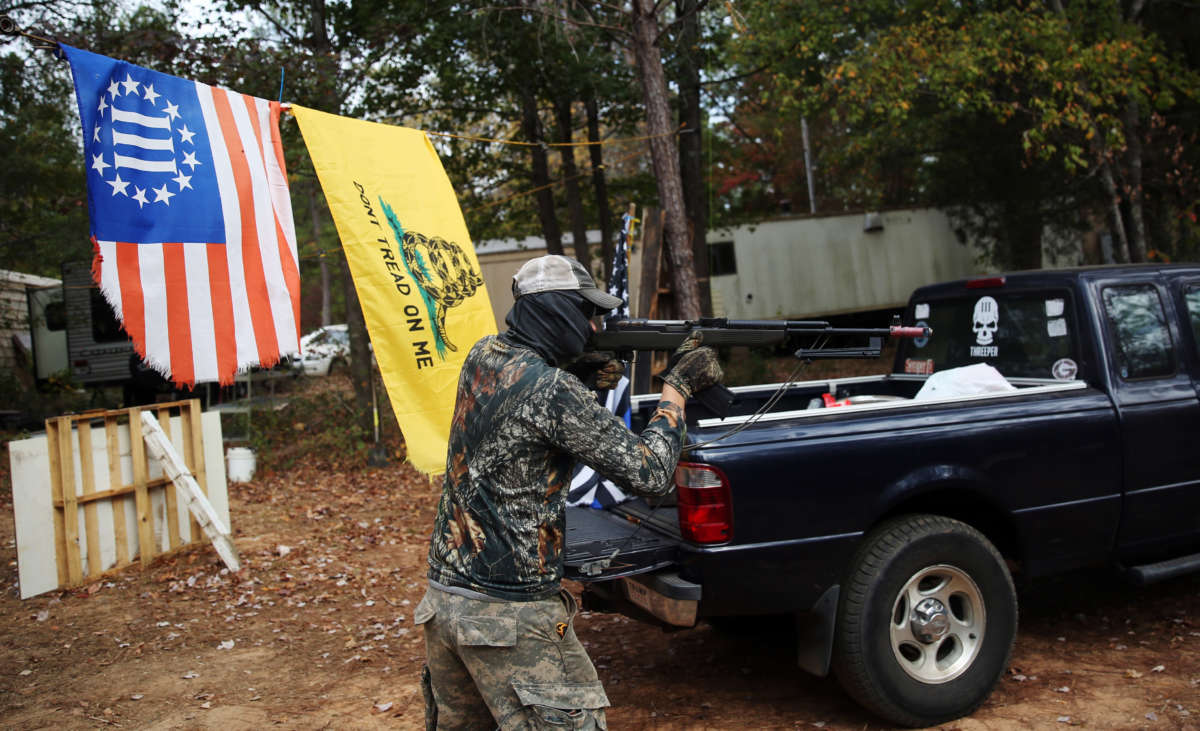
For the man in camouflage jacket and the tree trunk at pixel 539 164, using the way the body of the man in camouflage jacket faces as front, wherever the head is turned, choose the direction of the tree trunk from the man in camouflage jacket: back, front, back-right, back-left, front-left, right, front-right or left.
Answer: front-left

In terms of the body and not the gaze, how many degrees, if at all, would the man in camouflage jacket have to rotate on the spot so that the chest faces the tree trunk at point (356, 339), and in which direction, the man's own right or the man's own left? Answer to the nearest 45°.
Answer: approximately 45° to the man's own left

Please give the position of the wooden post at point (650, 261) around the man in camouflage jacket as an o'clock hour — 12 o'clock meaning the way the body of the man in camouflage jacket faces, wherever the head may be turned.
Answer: The wooden post is roughly at 11 o'clock from the man in camouflage jacket.

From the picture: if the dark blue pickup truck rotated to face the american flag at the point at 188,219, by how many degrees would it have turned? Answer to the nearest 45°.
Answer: approximately 135° to its left

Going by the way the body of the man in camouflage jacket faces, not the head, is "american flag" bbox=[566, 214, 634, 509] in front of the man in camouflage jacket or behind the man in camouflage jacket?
in front

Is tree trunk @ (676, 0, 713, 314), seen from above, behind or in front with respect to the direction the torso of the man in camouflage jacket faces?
in front

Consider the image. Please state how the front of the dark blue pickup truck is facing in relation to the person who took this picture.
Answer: facing away from the viewer and to the right of the viewer

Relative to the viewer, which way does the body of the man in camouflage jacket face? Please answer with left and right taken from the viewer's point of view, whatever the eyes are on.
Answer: facing away from the viewer and to the right of the viewer

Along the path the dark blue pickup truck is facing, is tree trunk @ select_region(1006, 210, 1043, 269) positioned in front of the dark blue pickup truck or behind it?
in front

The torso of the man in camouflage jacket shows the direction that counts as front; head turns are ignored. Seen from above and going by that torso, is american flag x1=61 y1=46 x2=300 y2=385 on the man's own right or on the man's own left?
on the man's own left

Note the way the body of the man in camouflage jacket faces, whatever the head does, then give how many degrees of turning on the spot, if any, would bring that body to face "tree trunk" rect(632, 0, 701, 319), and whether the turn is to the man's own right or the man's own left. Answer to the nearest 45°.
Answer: approximately 45° to the man's own left

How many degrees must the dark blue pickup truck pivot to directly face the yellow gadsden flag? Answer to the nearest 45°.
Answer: approximately 135° to its left

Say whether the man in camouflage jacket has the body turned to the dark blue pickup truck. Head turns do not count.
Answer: yes

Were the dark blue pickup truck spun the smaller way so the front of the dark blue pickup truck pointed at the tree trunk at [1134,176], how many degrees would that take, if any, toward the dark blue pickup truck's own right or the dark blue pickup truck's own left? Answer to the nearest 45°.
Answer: approximately 45° to the dark blue pickup truck's own left

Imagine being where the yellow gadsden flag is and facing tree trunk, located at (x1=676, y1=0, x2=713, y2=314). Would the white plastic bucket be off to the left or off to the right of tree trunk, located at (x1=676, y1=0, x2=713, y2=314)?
left
